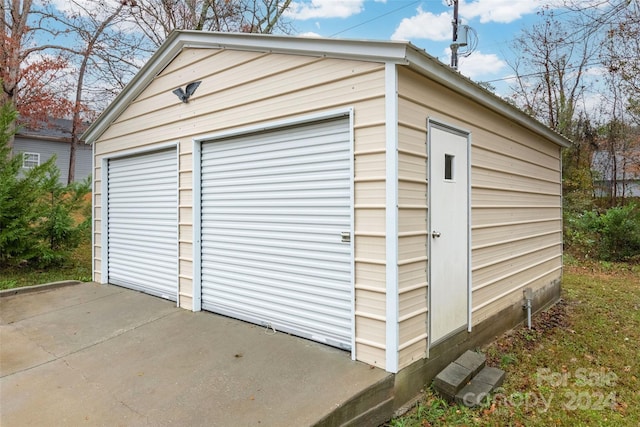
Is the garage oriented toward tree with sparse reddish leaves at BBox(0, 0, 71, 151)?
no

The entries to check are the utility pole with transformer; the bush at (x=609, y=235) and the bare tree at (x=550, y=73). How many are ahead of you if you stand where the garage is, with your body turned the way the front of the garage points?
0

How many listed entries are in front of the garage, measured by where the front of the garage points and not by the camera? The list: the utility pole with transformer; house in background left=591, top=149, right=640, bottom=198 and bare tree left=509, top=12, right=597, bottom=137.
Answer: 0

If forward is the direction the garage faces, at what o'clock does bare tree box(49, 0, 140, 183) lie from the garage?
The bare tree is roughly at 3 o'clock from the garage.

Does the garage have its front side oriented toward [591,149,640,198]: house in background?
no

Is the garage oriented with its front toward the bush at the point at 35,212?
no

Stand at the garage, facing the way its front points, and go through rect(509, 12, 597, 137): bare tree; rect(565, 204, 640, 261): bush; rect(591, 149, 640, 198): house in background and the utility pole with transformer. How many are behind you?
4

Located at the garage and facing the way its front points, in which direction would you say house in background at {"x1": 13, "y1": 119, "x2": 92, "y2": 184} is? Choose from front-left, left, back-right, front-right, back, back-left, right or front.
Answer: right

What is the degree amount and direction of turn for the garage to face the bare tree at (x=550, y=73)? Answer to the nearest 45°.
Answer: approximately 180°

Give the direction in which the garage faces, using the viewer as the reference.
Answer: facing the viewer and to the left of the viewer
